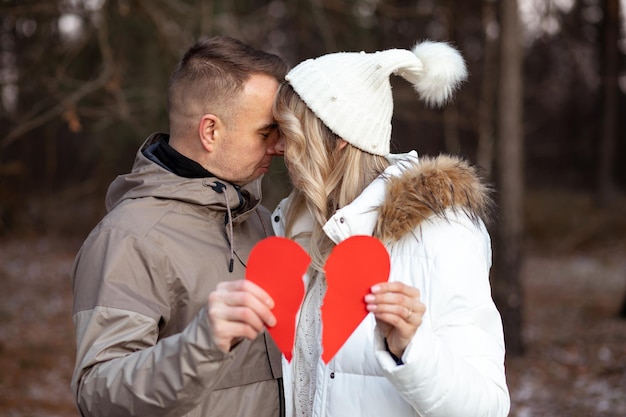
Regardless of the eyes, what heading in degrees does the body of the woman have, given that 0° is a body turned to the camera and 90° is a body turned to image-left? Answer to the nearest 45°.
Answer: approximately 45°

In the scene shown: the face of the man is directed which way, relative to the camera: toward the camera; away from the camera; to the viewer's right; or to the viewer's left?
to the viewer's right
